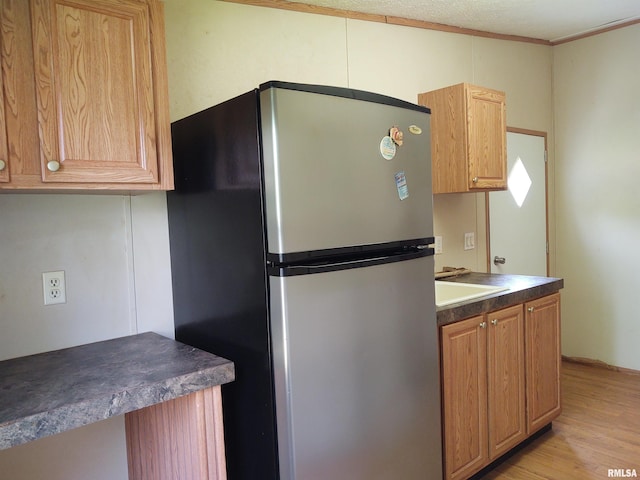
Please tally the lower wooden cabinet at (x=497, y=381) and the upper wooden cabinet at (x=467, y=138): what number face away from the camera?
0

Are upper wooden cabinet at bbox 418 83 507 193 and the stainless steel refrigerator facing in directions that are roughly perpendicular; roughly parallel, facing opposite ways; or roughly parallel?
roughly parallel

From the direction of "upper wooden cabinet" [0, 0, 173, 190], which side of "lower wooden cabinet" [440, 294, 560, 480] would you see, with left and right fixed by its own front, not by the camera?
right

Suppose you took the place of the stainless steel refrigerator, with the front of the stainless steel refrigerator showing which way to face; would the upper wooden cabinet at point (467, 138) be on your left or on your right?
on your left

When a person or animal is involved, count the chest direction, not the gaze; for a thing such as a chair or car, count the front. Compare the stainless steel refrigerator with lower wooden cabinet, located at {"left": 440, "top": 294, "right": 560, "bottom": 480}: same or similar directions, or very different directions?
same or similar directions

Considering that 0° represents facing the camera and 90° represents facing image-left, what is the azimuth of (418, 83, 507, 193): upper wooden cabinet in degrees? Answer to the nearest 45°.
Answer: approximately 315°

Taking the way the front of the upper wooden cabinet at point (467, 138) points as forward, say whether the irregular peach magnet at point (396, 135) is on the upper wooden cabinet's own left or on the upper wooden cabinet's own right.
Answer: on the upper wooden cabinet's own right

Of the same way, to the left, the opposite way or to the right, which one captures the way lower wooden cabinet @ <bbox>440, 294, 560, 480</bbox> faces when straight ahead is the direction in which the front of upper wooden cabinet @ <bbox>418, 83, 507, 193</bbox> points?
the same way

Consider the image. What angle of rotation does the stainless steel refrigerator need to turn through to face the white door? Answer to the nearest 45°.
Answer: approximately 90° to its left

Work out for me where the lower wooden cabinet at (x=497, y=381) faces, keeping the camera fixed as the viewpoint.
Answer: facing the viewer and to the right of the viewer

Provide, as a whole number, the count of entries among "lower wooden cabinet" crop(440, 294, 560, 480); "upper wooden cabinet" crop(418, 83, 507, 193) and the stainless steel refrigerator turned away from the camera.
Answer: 0

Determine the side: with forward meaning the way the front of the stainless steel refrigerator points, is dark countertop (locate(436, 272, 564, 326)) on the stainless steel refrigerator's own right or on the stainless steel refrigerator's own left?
on the stainless steel refrigerator's own left

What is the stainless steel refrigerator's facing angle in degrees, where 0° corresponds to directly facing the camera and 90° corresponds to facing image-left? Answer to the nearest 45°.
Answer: approximately 315°

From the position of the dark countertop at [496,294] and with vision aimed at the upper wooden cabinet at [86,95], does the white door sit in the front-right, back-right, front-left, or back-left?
back-right
